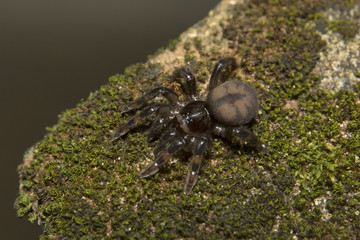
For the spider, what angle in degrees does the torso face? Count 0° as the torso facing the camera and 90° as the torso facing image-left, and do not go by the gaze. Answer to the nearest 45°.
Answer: approximately 45°
